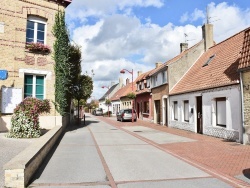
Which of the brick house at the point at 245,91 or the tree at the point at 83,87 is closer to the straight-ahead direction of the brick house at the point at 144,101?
the tree

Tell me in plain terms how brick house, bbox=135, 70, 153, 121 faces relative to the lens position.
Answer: facing the viewer and to the left of the viewer

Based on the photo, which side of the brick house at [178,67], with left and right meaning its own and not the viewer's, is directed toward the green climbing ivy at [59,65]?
front

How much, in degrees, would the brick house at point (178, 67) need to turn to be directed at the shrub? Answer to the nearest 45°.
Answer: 0° — it already faces it

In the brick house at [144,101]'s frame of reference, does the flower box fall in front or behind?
in front

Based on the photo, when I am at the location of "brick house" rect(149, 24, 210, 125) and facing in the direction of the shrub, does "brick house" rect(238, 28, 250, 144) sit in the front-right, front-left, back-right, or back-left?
front-left

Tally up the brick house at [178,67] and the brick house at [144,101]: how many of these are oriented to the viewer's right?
0

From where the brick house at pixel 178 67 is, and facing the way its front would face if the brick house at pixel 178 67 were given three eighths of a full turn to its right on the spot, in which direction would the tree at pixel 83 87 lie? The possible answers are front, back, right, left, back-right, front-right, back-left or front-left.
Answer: left

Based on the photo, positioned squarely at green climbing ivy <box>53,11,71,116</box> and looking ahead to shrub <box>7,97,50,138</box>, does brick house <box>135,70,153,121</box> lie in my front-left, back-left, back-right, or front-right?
back-left

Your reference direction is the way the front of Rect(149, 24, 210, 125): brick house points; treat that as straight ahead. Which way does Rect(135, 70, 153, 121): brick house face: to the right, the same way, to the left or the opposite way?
the same way

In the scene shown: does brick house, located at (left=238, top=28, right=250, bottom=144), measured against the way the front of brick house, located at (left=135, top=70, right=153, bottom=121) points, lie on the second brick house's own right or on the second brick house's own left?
on the second brick house's own left

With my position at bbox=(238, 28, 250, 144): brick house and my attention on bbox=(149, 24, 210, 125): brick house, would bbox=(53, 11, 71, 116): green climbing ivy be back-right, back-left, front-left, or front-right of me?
front-left

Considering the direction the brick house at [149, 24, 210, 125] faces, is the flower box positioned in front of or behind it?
in front

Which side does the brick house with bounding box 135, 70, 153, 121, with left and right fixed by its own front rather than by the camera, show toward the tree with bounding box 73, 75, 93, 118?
front

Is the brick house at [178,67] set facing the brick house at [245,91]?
no

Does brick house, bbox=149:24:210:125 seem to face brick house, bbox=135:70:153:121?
no
